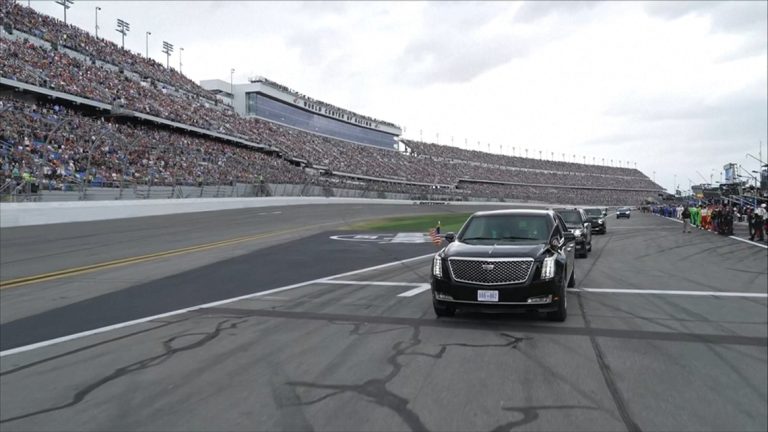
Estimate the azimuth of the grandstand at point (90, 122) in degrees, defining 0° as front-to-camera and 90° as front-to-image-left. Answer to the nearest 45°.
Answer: approximately 315°

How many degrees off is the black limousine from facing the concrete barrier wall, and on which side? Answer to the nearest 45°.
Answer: approximately 135° to its right

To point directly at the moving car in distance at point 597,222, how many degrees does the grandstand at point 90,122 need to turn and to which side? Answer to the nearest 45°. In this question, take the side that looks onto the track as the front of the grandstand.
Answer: approximately 45° to its left

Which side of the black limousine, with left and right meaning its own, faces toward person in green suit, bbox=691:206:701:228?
back

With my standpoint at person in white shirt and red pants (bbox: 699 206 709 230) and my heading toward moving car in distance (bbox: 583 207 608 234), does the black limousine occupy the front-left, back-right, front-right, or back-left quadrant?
front-left

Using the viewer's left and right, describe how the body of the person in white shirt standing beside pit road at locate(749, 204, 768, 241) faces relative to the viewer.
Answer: facing to the left of the viewer

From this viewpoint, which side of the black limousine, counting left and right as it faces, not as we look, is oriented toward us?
front

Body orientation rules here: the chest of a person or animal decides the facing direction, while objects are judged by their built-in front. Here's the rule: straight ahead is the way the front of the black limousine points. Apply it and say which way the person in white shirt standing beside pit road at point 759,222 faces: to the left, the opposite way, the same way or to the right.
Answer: to the right

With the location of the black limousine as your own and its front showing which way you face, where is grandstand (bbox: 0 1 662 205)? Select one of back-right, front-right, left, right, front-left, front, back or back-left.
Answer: back-right

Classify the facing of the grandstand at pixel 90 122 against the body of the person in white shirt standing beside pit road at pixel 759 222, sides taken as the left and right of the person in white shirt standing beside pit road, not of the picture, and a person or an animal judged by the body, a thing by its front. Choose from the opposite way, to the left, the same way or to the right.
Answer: the opposite way

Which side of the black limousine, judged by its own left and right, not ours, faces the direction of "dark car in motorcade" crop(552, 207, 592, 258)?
back
